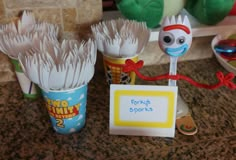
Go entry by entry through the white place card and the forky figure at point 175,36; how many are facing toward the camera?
2

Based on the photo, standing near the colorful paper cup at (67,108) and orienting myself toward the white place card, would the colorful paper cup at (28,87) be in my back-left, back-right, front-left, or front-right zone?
back-left

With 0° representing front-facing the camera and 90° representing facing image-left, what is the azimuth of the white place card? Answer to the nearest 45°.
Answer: approximately 0°
